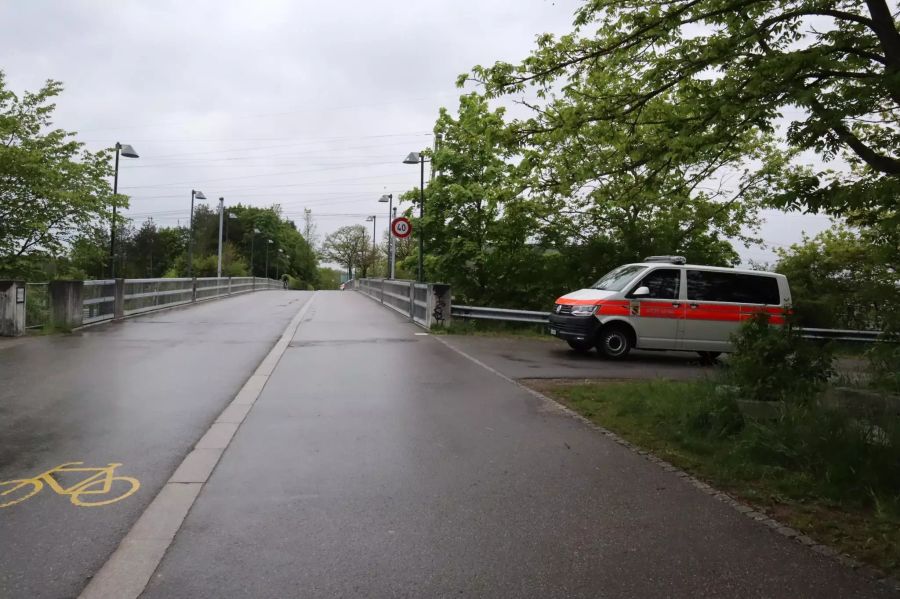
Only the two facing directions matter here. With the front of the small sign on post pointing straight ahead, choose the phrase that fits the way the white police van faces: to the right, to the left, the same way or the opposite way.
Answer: to the right

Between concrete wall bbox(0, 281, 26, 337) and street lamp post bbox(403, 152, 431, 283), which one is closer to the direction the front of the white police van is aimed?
the concrete wall

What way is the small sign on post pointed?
toward the camera

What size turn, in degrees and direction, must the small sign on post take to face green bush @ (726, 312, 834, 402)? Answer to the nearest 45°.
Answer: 0° — it already faces it

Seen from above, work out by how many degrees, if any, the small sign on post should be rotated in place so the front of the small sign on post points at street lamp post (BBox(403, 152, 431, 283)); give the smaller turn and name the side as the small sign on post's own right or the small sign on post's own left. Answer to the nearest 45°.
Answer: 0° — it already faces it

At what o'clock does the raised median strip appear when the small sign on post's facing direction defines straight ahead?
The raised median strip is roughly at 12 o'clock from the small sign on post.

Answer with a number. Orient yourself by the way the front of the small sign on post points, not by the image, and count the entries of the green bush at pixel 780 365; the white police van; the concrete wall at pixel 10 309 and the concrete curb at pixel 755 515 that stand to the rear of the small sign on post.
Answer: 0

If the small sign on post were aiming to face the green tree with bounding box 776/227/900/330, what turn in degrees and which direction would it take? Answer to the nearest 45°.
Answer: approximately 90° to its left

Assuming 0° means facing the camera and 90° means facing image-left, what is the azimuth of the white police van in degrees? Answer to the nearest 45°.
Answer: approximately 45°

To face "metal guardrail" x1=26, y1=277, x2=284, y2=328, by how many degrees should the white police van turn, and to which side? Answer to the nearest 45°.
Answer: approximately 45° to its right

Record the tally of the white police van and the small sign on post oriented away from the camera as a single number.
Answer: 0

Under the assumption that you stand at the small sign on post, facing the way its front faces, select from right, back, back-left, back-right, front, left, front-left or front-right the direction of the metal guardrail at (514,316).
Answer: front-left

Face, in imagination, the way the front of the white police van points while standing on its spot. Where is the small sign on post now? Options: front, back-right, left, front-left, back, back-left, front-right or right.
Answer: right

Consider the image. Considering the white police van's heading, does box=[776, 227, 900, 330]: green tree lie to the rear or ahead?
to the rear

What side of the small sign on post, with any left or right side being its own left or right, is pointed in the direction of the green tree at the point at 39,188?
right
